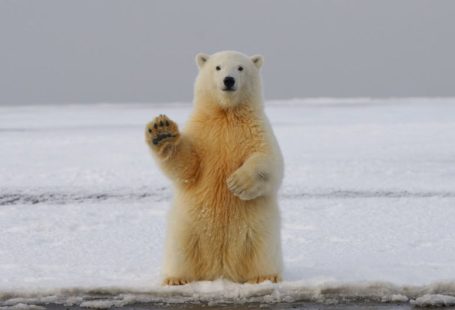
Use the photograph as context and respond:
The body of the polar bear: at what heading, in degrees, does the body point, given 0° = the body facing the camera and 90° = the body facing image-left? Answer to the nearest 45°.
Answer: approximately 0°
